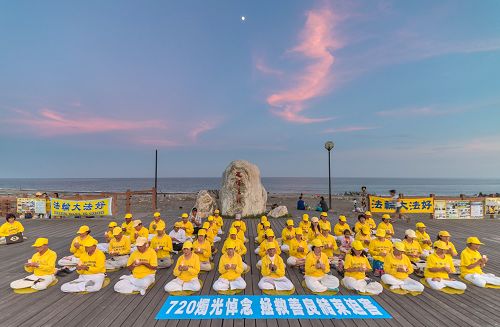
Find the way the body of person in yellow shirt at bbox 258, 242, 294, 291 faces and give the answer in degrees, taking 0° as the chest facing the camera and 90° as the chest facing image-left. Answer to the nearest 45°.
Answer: approximately 0°

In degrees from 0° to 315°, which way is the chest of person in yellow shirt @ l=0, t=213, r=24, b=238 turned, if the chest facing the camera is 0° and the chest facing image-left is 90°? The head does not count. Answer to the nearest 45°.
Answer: approximately 0°

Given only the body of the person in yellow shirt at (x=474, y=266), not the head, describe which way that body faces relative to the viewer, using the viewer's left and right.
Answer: facing the viewer and to the right of the viewer

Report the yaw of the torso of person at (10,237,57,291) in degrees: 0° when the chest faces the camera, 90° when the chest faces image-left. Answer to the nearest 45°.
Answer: approximately 45°

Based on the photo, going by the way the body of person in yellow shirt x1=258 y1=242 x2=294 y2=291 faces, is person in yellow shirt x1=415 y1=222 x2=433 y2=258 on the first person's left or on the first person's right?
on the first person's left

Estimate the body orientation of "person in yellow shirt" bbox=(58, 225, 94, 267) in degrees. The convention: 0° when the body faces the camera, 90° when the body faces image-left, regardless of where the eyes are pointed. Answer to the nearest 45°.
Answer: approximately 45°

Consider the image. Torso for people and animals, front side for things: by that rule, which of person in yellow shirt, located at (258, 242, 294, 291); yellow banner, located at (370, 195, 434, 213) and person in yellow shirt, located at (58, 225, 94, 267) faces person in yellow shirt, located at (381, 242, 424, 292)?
the yellow banner

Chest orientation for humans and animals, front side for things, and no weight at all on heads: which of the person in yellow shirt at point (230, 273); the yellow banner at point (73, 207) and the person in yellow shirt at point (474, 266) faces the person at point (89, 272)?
the yellow banner

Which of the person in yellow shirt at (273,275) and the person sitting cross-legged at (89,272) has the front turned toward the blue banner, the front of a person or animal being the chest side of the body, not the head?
the person in yellow shirt
